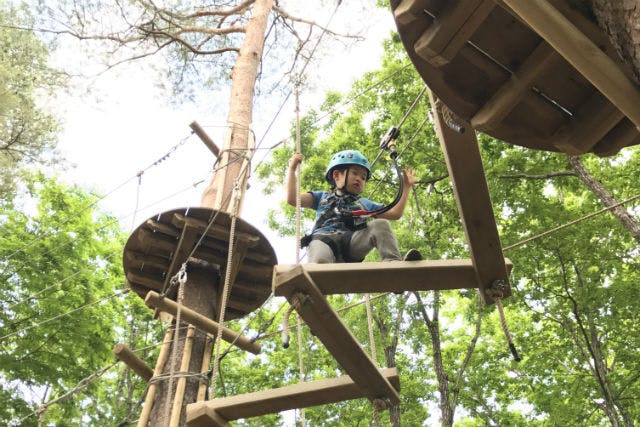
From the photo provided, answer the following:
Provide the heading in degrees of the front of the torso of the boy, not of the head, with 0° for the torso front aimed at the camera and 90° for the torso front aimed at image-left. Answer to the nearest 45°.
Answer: approximately 315°

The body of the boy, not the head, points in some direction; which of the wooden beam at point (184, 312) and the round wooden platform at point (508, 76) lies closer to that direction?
the round wooden platform

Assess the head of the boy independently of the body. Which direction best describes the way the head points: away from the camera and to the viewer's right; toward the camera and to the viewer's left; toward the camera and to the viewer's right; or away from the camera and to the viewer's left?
toward the camera and to the viewer's right

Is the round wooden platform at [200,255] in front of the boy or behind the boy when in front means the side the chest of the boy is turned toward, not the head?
behind
